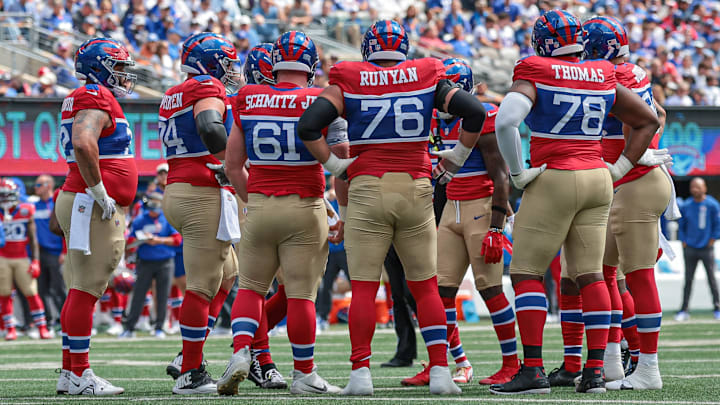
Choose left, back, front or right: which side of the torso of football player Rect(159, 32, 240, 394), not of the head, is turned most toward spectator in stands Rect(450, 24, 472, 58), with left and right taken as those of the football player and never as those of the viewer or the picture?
front

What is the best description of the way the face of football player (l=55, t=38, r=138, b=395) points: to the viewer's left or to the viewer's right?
to the viewer's right

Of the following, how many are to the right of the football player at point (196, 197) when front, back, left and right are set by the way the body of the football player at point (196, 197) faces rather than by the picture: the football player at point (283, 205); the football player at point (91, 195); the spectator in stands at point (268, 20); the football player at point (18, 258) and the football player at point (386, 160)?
2

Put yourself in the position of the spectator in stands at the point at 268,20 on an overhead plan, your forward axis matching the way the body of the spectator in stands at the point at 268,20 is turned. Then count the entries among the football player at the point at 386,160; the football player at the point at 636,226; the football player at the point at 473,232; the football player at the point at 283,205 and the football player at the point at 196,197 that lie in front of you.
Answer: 5

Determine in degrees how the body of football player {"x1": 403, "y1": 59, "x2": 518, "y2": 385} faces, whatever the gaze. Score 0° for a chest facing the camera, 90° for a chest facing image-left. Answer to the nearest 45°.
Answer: approximately 45°

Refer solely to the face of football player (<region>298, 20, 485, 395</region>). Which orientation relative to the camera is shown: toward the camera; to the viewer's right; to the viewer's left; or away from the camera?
away from the camera

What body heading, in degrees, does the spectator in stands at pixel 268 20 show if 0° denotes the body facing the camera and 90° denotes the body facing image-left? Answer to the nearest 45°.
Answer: approximately 0°

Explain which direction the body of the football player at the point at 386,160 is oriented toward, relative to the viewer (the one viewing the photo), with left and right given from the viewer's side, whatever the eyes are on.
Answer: facing away from the viewer

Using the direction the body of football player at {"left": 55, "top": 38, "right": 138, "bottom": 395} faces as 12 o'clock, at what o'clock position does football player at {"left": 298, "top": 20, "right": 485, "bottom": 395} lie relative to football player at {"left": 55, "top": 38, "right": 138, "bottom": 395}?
football player at {"left": 298, "top": 20, "right": 485, "bottom": 395} is roughly at 1 o'clock from football player at {"left": 55, "top": 38, "right": 138, "bottom": 395}.
